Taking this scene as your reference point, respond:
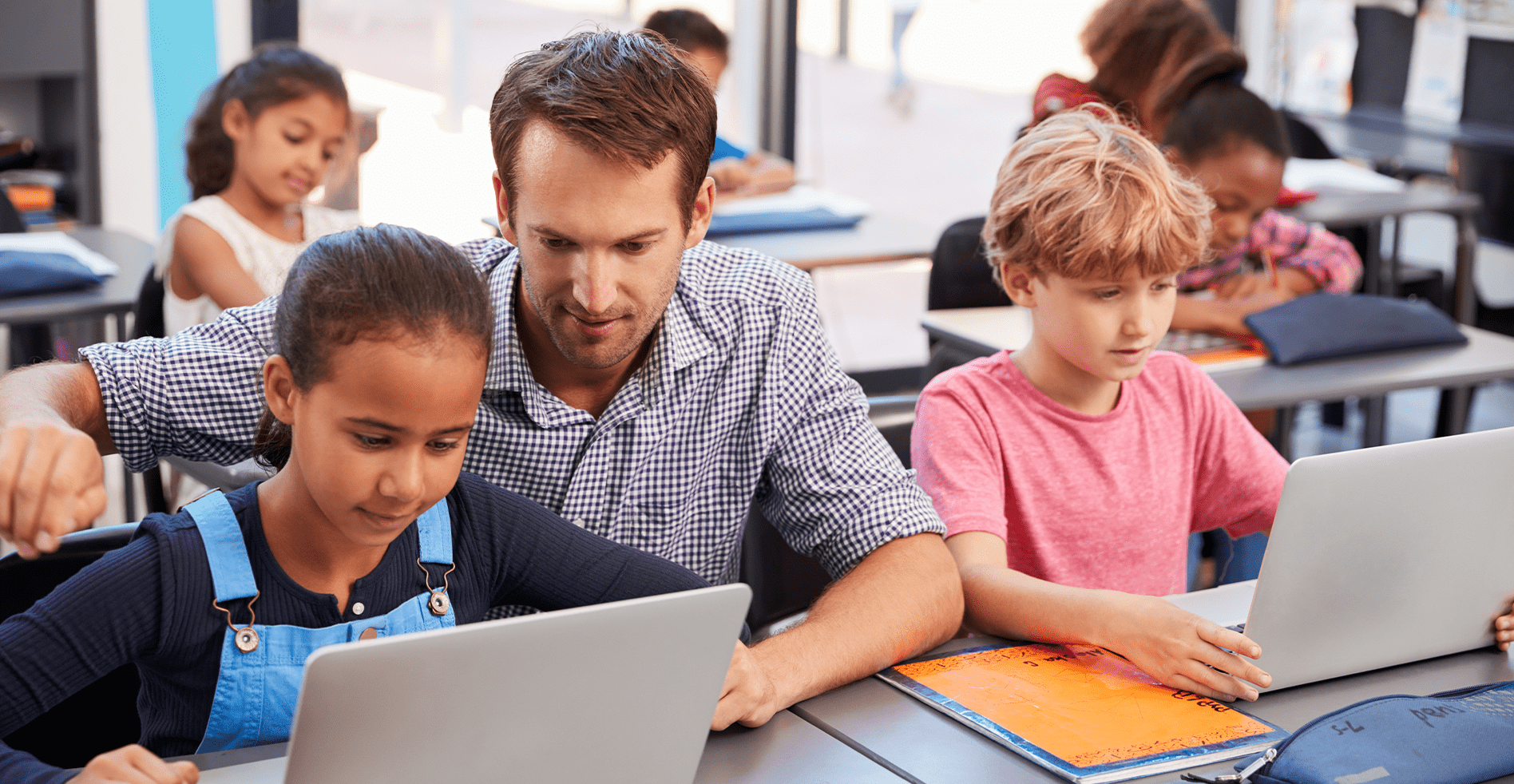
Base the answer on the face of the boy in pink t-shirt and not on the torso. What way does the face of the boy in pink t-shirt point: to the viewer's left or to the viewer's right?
to the viewer's right

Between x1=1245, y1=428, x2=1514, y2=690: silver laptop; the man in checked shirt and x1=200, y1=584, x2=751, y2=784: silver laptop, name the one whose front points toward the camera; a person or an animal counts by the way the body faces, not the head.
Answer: the man in checked shirt

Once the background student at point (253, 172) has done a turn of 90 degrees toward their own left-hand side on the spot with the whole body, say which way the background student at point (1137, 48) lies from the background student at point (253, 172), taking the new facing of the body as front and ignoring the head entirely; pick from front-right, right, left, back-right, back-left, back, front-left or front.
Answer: front-right

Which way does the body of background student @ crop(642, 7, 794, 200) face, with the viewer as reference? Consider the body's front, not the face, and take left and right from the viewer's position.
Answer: facing the viewer and to the right of the viewer

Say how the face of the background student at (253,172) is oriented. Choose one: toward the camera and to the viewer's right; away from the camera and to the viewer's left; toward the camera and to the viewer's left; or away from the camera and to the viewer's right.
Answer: toward the camera and to the viewer's right

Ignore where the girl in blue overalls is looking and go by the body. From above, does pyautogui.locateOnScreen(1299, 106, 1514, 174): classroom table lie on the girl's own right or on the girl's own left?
on the girl's own left

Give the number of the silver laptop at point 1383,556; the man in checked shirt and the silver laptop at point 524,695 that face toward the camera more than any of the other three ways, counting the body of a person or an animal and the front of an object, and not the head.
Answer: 1

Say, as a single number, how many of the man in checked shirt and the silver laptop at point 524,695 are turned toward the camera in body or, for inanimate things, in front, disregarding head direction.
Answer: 1

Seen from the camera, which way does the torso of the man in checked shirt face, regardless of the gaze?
toward the camera

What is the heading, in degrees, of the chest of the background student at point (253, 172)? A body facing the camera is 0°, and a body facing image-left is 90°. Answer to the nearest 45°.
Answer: approximately 315°

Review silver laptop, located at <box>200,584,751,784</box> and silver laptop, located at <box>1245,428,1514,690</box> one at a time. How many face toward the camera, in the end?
0
